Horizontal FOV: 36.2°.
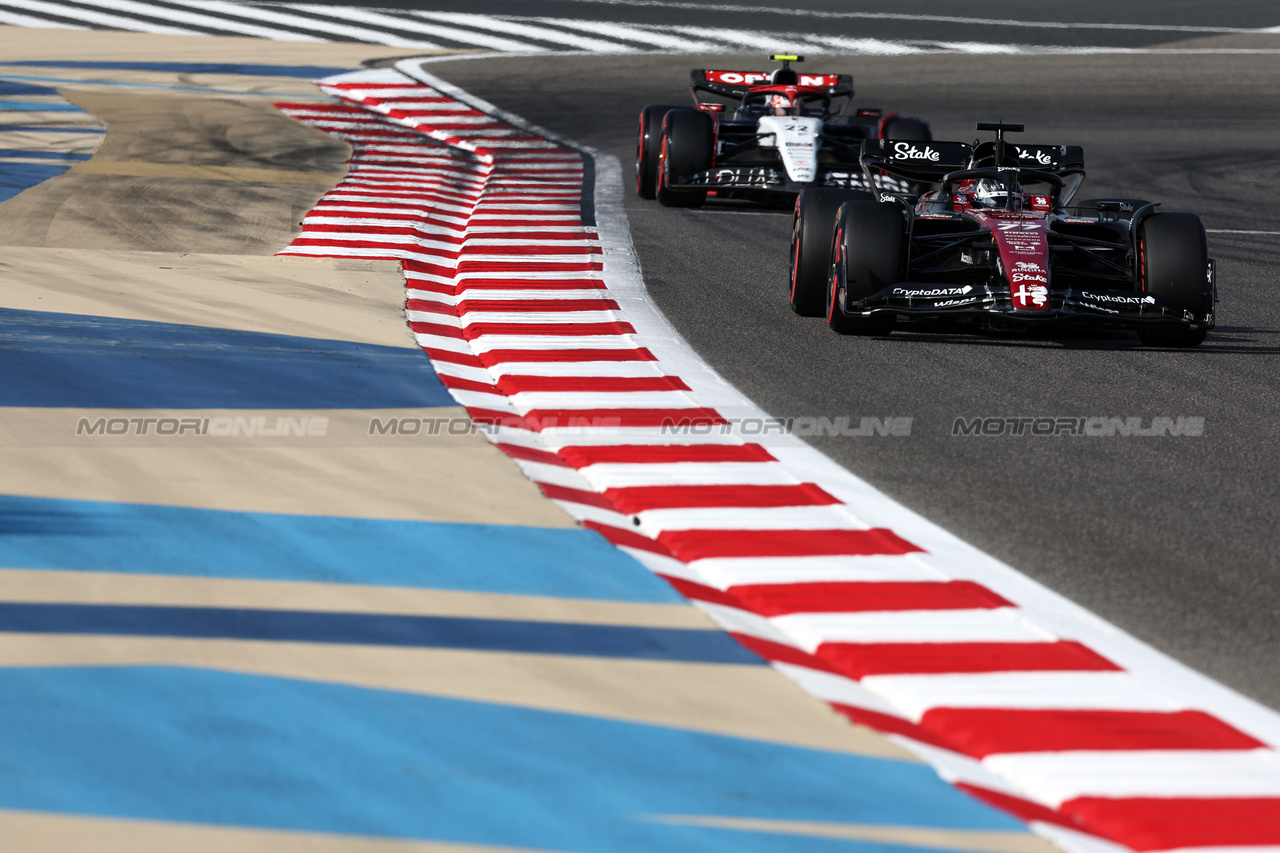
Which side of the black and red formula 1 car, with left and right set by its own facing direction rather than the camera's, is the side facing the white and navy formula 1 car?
back

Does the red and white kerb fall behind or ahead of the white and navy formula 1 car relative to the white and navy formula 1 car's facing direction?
ahead

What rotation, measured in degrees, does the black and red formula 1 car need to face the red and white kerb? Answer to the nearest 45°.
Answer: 0° — it already faces it

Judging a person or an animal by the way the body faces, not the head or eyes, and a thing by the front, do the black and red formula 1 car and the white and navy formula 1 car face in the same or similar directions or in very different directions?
same or similar directions

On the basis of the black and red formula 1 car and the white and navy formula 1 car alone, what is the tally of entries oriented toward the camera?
2

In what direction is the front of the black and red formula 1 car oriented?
toward the camera

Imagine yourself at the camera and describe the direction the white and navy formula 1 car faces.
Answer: facing the viewer

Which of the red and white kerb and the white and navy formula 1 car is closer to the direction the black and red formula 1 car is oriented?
the red and white kerb
